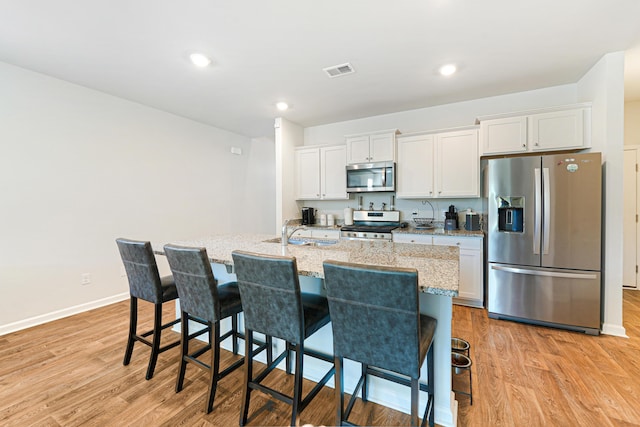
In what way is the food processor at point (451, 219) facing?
toward the camera

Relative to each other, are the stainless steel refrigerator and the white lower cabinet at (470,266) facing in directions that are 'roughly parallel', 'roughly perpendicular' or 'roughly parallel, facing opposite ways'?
roughly parallel

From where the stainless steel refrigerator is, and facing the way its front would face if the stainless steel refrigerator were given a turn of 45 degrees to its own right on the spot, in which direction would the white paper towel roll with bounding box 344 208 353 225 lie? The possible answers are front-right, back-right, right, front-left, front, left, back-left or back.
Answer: front-right

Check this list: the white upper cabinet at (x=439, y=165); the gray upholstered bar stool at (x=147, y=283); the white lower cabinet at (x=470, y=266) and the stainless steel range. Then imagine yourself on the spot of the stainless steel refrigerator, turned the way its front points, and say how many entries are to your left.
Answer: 0

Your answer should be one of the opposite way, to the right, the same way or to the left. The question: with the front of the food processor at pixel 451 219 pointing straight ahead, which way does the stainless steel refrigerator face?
the same way

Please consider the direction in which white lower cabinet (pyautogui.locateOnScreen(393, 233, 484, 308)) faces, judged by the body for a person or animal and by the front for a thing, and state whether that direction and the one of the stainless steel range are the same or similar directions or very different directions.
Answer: same or similar directions

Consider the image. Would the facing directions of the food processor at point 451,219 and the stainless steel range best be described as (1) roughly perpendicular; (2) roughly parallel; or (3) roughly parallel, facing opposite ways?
roughly parallel

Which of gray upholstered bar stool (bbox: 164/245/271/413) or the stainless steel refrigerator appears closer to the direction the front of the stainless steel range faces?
the gray upholstered bar stool

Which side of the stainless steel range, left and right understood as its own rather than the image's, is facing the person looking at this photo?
front

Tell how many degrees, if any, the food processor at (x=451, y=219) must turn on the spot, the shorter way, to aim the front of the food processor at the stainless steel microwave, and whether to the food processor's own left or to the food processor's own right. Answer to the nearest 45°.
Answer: approximately 90° to the food processor's own right

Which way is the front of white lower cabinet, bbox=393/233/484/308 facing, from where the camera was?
facing the viewer
